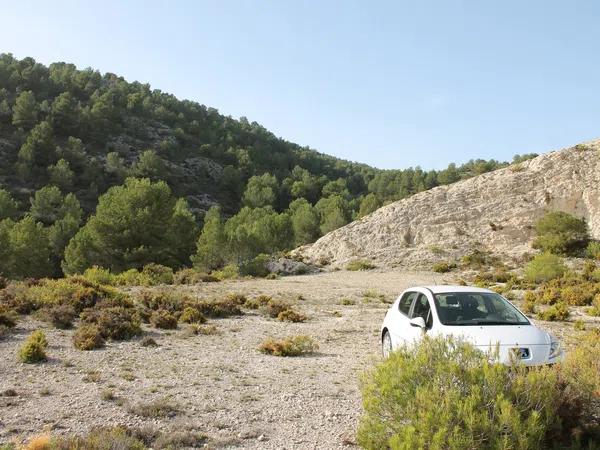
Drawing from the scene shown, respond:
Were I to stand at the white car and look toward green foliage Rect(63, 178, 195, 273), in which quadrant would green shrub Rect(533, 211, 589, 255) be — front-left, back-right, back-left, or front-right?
front-right

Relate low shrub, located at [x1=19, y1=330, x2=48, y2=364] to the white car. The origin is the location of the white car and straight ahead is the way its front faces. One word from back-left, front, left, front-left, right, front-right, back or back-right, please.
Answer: back-right

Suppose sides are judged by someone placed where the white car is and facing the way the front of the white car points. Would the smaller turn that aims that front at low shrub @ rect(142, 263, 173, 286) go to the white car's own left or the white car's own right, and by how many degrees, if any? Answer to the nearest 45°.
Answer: approximately 180°

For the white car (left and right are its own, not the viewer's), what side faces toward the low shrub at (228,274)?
back

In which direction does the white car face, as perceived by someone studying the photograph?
facing the viewer and to the right of the viewer

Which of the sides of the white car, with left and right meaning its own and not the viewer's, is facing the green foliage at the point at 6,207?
back

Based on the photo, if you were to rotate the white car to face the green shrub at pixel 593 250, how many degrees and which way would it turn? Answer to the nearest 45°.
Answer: approximately 135° to its left

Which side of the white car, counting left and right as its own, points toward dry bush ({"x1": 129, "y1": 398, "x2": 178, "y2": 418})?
right

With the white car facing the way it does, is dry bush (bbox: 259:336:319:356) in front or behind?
behind

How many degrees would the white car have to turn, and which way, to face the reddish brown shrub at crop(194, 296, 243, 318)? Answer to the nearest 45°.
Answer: approximately 180°

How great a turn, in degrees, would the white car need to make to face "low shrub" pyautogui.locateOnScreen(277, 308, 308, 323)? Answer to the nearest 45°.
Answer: approximately 180°
